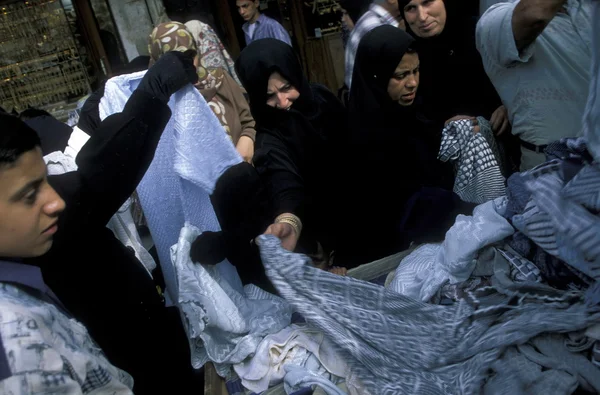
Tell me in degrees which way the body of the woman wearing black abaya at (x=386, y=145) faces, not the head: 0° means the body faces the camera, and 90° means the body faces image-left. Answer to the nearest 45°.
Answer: approximately 315°

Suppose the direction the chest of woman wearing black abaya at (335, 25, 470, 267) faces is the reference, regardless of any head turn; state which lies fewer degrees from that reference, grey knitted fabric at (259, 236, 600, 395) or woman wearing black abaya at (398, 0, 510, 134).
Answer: the grey knitted fabric

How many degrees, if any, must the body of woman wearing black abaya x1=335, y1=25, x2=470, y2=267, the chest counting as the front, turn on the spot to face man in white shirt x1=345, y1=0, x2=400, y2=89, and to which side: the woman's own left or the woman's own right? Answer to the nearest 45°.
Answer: approximately 135° to the woman's own left

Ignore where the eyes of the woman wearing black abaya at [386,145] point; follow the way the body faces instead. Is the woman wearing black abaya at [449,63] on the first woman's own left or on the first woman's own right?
on the first woman's own left

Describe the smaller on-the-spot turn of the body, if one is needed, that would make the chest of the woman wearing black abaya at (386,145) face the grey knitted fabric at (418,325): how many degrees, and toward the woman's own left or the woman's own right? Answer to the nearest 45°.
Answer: approximately 45° to the woman's own right
